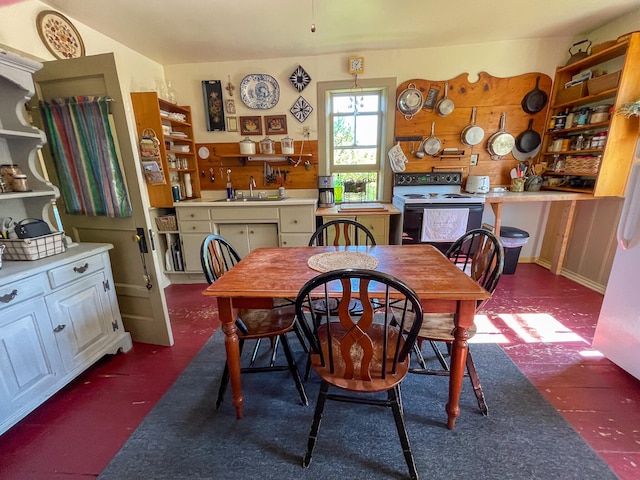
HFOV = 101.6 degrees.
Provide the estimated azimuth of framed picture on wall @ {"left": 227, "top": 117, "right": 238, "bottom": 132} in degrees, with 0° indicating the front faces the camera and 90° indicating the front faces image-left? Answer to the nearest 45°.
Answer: approximately 0°

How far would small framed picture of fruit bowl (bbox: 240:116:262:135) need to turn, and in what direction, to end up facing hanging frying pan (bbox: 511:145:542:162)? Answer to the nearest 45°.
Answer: approximately 90° to its left

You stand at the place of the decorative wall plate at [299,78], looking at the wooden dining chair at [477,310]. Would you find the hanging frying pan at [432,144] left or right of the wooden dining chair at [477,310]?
left

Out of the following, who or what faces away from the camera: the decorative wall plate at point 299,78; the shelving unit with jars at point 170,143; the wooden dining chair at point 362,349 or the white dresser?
the wooden dining chair

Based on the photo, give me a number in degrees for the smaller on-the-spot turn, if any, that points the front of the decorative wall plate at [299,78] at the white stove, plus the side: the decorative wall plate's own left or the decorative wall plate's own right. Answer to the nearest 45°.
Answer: approximately 45° to the decorative wall plate's own left

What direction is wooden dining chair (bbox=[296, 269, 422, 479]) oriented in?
away from the camera

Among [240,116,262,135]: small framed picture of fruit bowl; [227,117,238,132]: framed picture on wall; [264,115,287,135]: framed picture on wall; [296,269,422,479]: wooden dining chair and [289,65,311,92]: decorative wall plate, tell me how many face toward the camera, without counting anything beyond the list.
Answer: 4

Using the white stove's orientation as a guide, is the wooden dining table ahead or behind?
ahead

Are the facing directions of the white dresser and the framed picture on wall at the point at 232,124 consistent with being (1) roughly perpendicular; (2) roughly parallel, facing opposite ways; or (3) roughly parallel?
roughly perpendicular

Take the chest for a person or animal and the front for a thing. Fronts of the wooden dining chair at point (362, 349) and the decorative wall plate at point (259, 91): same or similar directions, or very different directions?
very different directions

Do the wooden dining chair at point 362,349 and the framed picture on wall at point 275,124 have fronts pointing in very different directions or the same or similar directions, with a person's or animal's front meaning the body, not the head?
very different directions

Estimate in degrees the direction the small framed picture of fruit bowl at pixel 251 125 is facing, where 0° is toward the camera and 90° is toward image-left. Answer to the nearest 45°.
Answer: approximately 0°

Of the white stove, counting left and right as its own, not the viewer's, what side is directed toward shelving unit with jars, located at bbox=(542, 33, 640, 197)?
left

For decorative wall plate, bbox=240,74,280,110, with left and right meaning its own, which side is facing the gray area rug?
front
